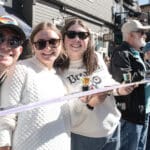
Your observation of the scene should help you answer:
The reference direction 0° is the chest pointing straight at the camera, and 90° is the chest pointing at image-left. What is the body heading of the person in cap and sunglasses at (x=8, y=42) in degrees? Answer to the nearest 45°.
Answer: approximately 0°

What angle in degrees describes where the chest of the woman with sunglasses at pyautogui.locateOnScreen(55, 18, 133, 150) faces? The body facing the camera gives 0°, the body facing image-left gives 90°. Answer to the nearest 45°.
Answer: approximately 0°

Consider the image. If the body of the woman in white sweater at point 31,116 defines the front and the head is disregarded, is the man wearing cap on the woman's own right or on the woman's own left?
on the woman's own left

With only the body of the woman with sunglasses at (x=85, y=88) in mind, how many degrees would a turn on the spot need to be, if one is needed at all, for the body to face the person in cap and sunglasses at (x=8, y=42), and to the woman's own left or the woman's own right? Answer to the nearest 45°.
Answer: approximately 45° to the woman's own right

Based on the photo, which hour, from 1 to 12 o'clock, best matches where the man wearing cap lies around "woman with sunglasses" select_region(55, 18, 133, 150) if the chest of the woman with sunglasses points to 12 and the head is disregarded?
The man wearing cap is roughly at 7 o'clock from the woman with sunglasses.

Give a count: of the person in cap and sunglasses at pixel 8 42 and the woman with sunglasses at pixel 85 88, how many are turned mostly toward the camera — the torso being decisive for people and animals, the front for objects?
2
